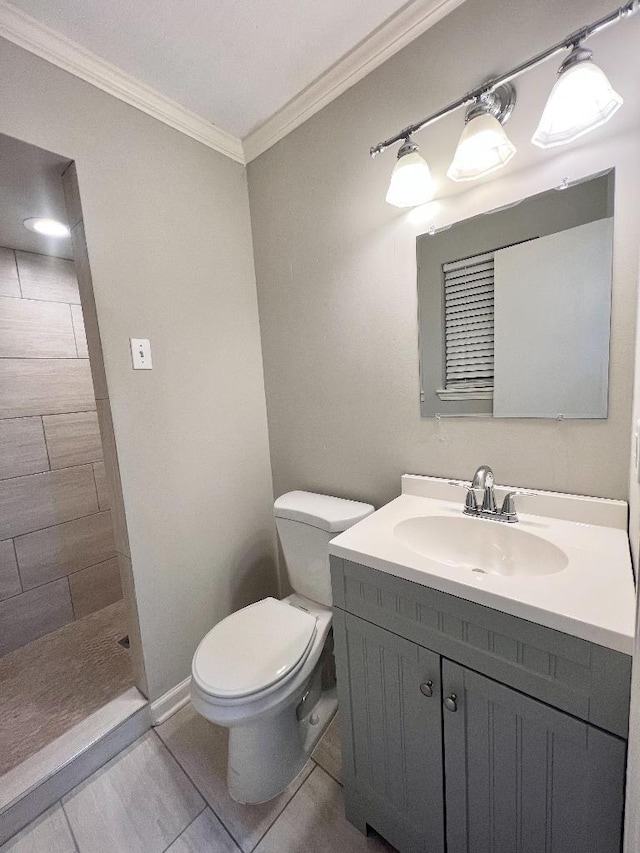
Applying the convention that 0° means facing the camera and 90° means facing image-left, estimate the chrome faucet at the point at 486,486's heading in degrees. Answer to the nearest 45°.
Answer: approximately 45°

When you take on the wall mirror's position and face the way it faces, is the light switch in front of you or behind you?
in front
